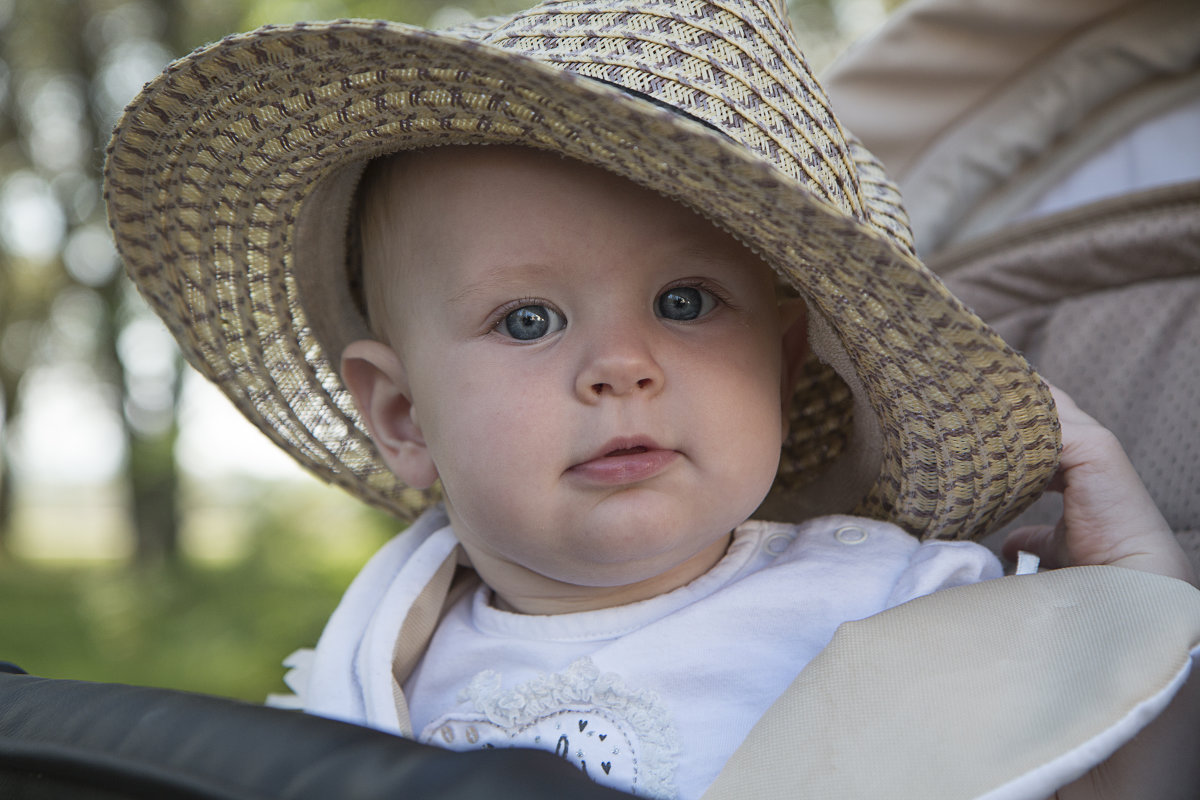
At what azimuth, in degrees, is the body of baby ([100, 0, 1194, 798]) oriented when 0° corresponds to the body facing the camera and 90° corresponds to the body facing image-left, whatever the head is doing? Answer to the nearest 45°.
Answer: approximately 0°

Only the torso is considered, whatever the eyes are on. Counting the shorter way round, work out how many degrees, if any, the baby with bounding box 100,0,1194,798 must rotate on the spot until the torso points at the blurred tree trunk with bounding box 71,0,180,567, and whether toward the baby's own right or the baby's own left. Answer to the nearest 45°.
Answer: approximately 135° to the baby's own right
